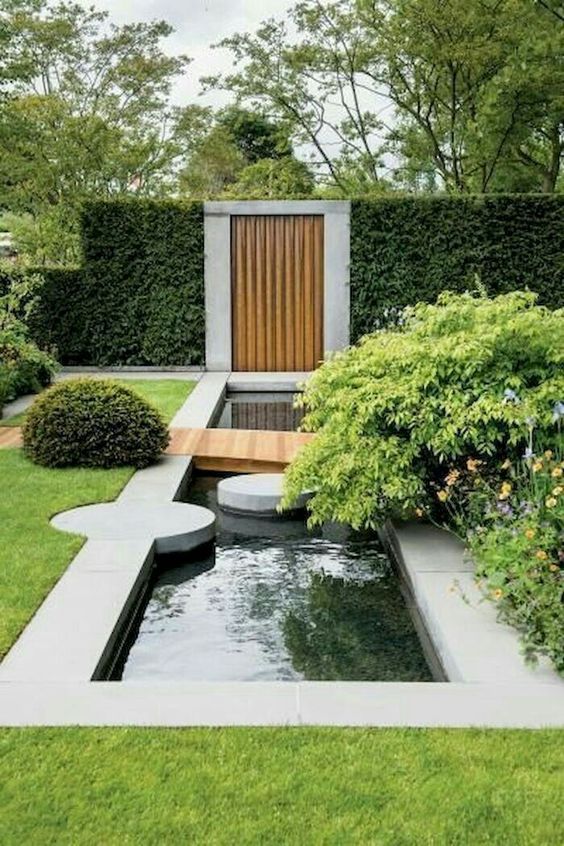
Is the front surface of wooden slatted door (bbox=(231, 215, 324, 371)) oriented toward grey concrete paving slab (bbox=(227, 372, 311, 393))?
yes

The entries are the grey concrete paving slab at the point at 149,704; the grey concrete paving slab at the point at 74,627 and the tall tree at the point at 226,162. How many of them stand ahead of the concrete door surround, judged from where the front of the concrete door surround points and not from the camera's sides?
2

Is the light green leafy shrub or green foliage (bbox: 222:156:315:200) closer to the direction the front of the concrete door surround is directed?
the light green leafy shrub

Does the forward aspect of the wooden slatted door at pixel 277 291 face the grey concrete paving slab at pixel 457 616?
yes

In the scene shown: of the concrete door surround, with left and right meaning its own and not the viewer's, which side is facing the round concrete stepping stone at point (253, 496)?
front

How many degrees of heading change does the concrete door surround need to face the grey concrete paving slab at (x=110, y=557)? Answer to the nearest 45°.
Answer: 0° — it already faces it

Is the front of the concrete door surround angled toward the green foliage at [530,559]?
yes

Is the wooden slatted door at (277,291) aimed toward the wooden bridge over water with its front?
yes

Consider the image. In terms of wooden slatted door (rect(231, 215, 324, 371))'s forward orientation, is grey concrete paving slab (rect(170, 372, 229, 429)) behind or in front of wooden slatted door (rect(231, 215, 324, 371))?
in front

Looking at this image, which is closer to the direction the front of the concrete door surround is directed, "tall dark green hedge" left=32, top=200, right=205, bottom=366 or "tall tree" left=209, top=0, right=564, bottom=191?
the tall dark green hedge

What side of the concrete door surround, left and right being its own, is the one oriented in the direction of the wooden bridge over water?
front

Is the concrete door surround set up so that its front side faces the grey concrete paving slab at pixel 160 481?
yes

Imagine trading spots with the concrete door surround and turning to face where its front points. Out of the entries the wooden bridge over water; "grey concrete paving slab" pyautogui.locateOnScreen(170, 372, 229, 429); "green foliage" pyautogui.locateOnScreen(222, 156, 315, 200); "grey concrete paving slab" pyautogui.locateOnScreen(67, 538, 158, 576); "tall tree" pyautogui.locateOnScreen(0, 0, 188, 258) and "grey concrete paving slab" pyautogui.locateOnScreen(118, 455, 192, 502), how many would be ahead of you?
4

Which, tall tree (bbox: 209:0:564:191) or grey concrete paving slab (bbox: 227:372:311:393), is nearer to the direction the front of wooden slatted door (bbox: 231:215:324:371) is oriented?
the grey concrete paving slab

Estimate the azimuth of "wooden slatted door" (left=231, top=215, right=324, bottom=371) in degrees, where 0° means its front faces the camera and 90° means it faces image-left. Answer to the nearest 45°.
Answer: approximately 0°

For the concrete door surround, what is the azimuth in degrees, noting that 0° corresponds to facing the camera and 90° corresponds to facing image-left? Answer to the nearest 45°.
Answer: approximately 0°
